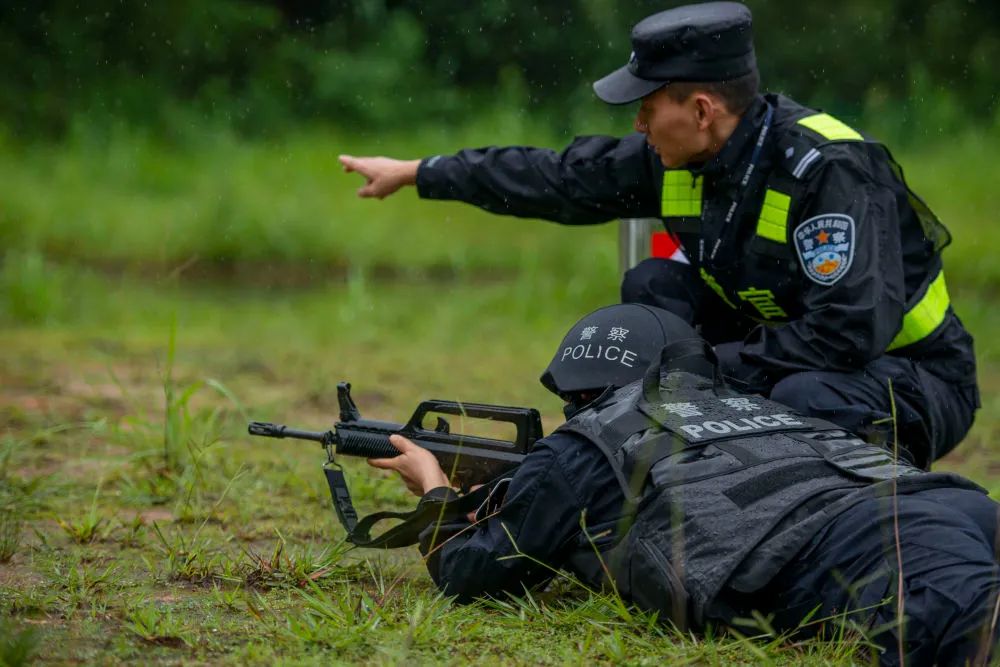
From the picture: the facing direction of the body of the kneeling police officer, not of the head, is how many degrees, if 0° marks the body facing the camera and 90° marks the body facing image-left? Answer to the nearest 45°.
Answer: approximately 45°
